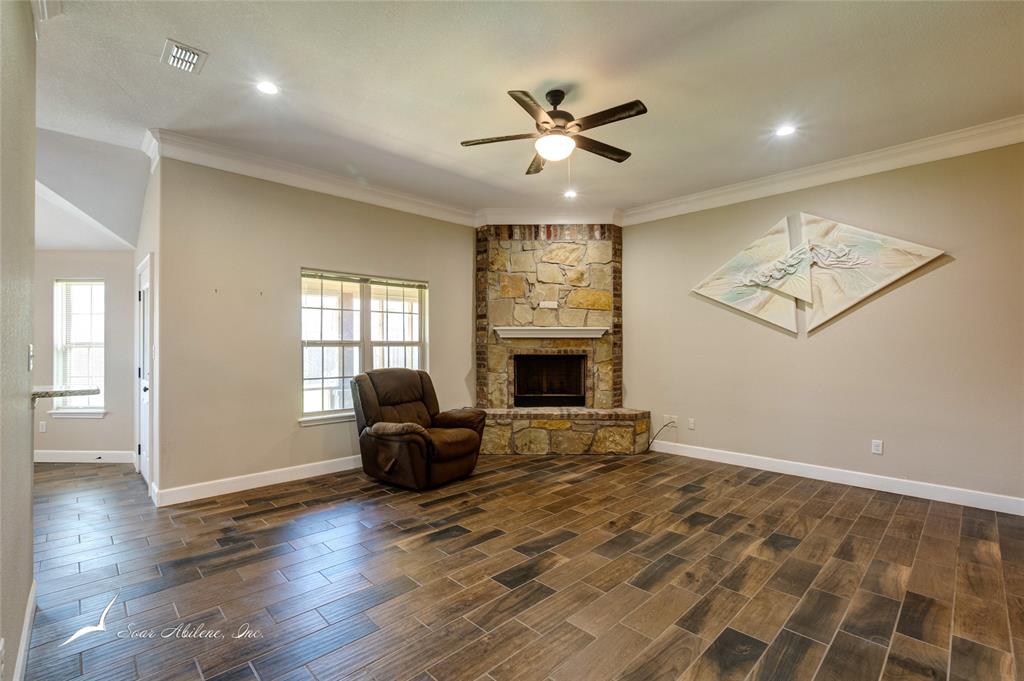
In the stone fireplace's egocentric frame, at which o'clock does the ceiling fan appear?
The ceiling fan is roughly at 12 o'clock from the stone fireplace.

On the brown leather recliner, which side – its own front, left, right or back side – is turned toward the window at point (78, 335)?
back

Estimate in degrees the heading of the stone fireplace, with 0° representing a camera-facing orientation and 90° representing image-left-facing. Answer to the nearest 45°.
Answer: approximately 0°

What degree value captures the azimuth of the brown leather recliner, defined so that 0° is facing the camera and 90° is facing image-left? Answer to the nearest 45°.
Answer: approximately 315°

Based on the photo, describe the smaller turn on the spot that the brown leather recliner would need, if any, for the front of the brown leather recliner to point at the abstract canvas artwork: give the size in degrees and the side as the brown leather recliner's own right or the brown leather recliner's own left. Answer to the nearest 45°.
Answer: approximately 45° to the brown leather recliner's own left

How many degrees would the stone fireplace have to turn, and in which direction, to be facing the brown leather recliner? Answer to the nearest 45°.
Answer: approximately 45° to its right

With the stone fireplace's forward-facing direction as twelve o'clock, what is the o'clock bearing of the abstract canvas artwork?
The abstract canvas artwork is roughly at 10 o'clock from the stone fireplace.

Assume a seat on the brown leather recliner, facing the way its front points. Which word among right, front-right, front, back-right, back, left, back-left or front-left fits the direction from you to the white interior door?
back-right

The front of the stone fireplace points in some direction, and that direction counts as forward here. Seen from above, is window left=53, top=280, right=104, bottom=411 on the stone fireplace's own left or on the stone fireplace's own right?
on the stone fireplace's own right
